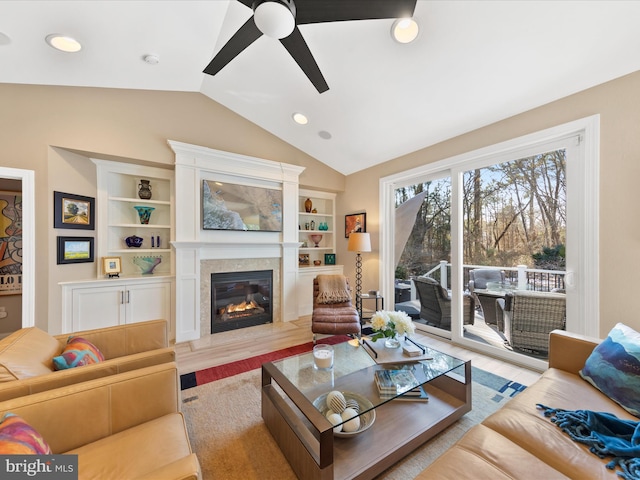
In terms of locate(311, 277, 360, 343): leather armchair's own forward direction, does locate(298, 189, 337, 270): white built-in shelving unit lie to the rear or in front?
to the rear

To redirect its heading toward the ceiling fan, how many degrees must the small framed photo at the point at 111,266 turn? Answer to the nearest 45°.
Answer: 0° — it already faces it

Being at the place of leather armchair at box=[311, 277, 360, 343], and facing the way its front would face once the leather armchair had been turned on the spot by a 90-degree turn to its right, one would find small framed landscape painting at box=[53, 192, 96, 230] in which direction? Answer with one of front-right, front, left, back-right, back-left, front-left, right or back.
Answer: front

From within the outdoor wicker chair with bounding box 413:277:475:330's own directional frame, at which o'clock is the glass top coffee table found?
The glass top coffee table is roughly at 5 o'clock from the outdoor wicker chair.

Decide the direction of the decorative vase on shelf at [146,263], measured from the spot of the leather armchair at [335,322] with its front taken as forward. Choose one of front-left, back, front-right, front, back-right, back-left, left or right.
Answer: right

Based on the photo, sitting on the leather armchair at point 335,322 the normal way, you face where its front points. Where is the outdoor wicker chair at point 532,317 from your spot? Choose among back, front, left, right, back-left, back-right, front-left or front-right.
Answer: left

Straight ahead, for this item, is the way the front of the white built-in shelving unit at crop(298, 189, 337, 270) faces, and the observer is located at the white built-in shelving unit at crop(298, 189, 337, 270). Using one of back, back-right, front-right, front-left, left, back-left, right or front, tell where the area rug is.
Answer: front-right

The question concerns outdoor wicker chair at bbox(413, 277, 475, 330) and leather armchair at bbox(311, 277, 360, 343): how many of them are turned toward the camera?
1

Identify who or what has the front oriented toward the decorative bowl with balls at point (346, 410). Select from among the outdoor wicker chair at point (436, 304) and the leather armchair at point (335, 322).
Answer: the leather armchair

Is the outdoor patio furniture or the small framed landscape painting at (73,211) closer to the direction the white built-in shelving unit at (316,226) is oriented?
the outdoor patio furniture

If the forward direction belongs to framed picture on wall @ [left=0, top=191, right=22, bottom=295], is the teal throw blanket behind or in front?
in front

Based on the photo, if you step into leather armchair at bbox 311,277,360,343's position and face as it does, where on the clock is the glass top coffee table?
The glass top coffee table is roughly at 12 o'clock from the leather armchair.

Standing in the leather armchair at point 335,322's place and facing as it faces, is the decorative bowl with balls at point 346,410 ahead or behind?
ahead

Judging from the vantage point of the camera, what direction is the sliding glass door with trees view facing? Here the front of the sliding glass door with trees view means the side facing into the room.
facing the viewer and to the left of the viewer

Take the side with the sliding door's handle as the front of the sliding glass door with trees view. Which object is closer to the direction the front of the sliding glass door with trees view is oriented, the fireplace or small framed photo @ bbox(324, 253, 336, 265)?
the fireplace

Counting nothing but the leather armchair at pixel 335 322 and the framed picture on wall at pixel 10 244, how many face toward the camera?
2

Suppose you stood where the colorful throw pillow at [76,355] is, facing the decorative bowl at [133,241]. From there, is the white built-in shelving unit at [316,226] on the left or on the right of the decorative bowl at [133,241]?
right
